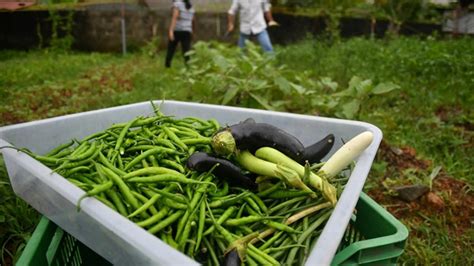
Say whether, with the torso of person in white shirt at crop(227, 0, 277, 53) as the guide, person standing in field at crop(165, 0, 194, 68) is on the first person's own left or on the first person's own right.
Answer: on the first person's own right

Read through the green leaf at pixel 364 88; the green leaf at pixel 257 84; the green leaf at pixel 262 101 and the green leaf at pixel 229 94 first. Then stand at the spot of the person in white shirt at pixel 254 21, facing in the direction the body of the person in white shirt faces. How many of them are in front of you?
4

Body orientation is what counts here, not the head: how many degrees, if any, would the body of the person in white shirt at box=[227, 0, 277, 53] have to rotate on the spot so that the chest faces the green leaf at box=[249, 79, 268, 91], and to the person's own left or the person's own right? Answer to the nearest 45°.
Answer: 0° — they already face it

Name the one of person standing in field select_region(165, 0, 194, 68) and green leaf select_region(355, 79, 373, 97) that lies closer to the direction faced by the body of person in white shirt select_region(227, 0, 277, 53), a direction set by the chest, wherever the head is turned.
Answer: the green leaf

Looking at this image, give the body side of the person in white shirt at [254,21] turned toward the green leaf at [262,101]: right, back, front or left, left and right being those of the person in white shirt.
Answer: front

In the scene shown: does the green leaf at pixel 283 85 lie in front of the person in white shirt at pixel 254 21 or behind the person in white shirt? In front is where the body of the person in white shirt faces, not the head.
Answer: in front

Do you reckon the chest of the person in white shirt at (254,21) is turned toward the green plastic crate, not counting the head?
yes

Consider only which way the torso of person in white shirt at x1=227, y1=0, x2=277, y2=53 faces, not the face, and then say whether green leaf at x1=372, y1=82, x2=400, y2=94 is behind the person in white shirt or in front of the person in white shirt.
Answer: in front

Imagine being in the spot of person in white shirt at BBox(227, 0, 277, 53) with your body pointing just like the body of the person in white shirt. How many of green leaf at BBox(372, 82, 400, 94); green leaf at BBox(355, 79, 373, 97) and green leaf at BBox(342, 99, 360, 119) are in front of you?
3
